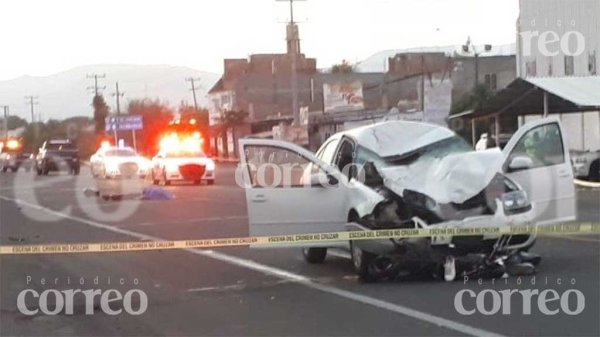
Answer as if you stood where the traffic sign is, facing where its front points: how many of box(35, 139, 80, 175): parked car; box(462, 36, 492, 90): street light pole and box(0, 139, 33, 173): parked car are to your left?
1

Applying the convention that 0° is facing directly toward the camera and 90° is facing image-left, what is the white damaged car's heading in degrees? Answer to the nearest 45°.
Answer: approximately 315°

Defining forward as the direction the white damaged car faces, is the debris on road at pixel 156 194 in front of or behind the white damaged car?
behind

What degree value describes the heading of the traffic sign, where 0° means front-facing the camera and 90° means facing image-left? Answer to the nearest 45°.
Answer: approximately 0°
